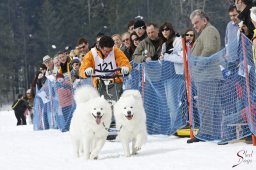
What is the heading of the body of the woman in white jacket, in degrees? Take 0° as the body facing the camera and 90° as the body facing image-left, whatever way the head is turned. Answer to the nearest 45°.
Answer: approximately 45°

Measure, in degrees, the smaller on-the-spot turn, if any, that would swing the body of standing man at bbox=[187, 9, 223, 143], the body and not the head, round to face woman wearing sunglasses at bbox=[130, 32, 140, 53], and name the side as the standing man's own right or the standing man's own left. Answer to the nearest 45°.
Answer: approximately 45° to the standing man's own right

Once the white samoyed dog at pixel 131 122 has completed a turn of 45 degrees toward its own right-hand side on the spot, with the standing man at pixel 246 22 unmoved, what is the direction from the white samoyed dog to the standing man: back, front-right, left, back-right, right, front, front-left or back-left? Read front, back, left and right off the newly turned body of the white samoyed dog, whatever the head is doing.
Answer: back-left

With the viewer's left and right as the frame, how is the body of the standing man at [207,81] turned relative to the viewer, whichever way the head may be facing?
facing to the left of the viewer

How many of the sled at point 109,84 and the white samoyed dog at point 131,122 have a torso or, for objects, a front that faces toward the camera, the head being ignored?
2

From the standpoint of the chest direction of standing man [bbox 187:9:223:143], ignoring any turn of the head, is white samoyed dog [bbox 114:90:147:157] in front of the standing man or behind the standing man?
in front

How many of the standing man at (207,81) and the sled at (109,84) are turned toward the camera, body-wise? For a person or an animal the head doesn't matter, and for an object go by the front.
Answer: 1

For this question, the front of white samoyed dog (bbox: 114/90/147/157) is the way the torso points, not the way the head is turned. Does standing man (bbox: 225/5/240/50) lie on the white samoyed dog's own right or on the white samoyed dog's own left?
on the white samoyed dog's own left
